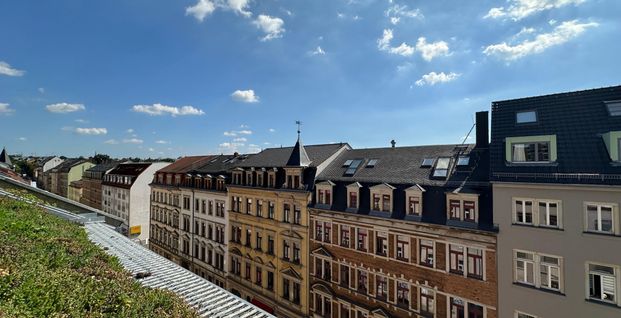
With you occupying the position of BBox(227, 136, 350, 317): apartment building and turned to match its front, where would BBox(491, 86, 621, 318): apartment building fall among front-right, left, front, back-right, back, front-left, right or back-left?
left

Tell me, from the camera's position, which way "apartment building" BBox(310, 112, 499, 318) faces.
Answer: facing the viewer and to the left of the viewer

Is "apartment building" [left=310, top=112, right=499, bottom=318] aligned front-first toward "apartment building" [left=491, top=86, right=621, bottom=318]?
no

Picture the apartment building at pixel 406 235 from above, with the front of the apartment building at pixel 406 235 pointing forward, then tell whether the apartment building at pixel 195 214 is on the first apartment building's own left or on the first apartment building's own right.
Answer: on the first apartment building's own right

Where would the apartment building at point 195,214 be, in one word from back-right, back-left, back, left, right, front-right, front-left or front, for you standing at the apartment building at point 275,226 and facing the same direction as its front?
right

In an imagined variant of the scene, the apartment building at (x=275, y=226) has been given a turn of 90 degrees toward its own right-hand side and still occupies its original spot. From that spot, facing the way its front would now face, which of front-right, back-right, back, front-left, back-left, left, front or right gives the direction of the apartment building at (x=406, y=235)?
back

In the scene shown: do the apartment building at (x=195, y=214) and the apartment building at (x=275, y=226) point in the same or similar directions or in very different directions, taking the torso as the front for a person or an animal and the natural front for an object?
same or similar directions

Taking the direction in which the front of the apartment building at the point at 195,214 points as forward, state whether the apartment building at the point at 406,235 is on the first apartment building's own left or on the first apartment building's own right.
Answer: on the first apartment building's own left

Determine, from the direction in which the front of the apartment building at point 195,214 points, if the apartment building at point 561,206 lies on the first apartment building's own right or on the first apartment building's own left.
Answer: on the first apartment building's own left
